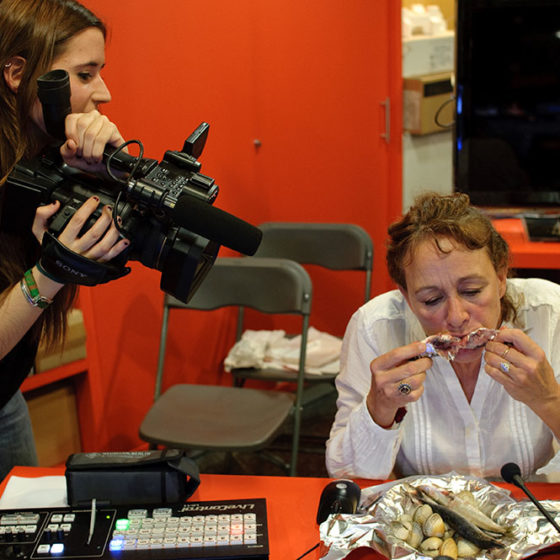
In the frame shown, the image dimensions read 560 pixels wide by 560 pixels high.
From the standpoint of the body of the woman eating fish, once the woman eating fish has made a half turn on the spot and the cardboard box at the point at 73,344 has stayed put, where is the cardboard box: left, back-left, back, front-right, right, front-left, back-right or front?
front-left

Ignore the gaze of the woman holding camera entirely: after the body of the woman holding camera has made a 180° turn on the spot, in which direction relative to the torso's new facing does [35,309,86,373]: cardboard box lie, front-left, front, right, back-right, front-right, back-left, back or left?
right

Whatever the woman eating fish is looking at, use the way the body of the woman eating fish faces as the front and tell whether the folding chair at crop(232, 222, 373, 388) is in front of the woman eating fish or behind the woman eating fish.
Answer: behind

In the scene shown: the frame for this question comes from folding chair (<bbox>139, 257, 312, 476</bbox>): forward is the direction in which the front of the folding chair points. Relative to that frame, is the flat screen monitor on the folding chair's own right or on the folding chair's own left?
on the folding chair's own left

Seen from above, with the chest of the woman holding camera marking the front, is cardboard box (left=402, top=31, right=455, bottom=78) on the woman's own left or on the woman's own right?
on the woman's own left

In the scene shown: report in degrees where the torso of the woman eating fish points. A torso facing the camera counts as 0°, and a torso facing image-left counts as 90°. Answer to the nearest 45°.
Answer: approximately 0°

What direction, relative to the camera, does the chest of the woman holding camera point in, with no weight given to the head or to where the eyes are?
to the viewer's right

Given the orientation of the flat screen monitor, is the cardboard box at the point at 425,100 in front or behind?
behind

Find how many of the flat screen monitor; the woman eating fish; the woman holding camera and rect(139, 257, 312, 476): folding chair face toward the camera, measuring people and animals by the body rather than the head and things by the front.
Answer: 3

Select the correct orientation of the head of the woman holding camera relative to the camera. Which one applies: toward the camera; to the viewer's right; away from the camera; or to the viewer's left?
to the viewer's right

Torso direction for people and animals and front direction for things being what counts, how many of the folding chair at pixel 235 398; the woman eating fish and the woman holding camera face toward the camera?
2

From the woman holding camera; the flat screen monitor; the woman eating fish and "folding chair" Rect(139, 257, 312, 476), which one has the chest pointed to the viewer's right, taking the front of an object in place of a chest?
the woman holding camera

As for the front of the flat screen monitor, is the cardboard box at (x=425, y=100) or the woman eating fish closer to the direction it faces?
the woman eating fish
